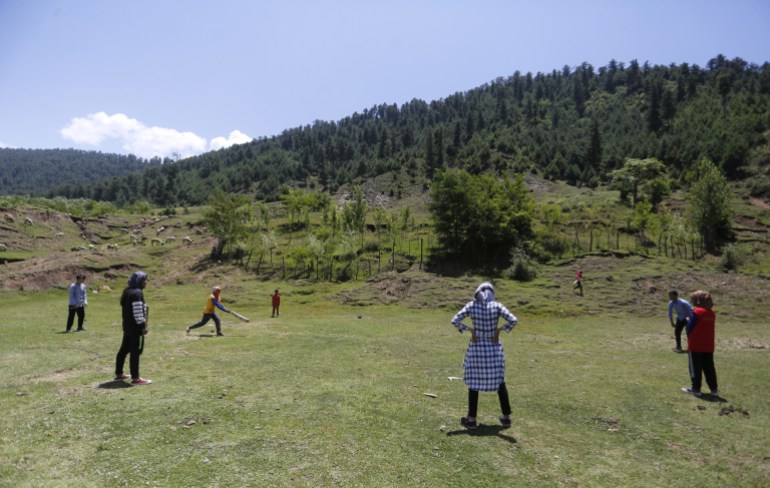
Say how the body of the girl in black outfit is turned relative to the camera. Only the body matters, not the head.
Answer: to the viewer's right

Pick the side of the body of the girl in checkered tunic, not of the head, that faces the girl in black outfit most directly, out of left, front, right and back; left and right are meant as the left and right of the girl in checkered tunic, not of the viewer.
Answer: left

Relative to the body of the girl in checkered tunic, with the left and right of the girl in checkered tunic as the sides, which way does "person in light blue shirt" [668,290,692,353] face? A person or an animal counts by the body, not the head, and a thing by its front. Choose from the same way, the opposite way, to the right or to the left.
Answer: to the left

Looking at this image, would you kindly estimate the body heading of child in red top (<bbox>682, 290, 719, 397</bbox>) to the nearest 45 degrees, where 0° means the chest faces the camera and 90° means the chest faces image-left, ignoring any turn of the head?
approximately 135°

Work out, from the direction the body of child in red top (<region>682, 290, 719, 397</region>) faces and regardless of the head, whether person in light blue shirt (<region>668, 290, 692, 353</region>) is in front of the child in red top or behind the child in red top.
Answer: in front

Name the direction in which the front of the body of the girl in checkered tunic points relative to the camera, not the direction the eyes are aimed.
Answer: away from the camera

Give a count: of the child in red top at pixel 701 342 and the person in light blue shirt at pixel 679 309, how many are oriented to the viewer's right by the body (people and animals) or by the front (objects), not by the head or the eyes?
0

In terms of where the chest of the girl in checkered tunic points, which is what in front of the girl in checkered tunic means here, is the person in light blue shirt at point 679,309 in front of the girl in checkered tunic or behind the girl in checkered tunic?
in front

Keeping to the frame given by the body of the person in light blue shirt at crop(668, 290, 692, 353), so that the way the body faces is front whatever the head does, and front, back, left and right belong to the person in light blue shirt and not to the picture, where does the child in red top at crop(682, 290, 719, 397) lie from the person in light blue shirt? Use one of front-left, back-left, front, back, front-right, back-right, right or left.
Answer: left

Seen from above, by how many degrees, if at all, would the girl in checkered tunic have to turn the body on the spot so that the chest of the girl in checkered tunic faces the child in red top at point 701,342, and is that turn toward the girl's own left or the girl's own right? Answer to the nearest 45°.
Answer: approximately 45° to the girl's own right

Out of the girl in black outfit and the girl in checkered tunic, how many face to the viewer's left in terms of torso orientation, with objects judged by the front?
0

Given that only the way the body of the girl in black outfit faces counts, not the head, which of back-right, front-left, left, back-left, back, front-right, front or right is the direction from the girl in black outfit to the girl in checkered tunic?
front-right

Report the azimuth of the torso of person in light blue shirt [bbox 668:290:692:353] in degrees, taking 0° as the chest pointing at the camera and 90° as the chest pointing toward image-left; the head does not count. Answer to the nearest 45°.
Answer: approximately 90°

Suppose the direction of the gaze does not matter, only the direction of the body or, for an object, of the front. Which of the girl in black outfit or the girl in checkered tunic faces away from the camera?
the girl in checkered tunic
